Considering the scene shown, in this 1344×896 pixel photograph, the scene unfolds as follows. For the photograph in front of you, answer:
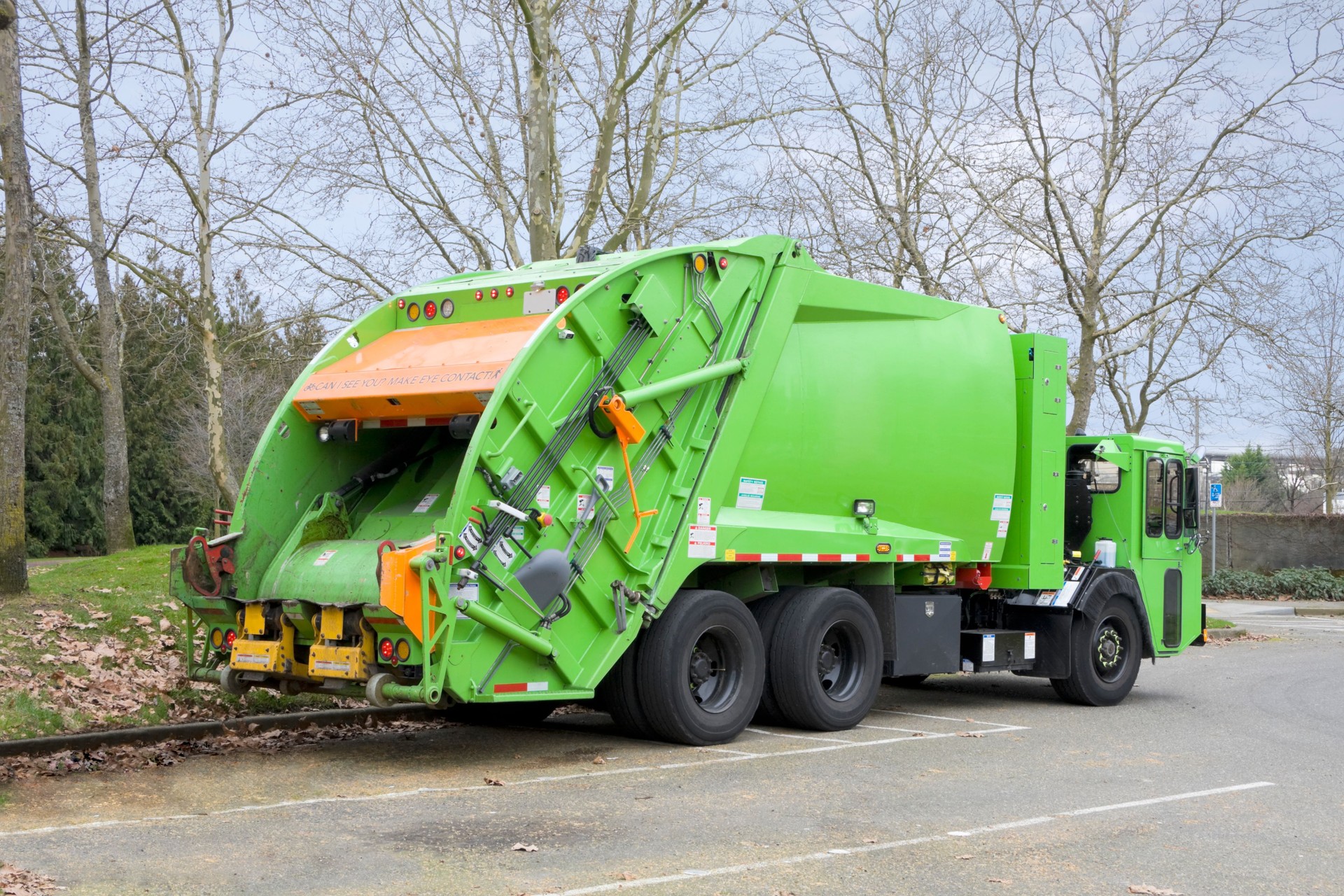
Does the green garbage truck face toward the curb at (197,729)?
no

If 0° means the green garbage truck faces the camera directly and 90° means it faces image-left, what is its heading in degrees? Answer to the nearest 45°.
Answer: approximately 225°
